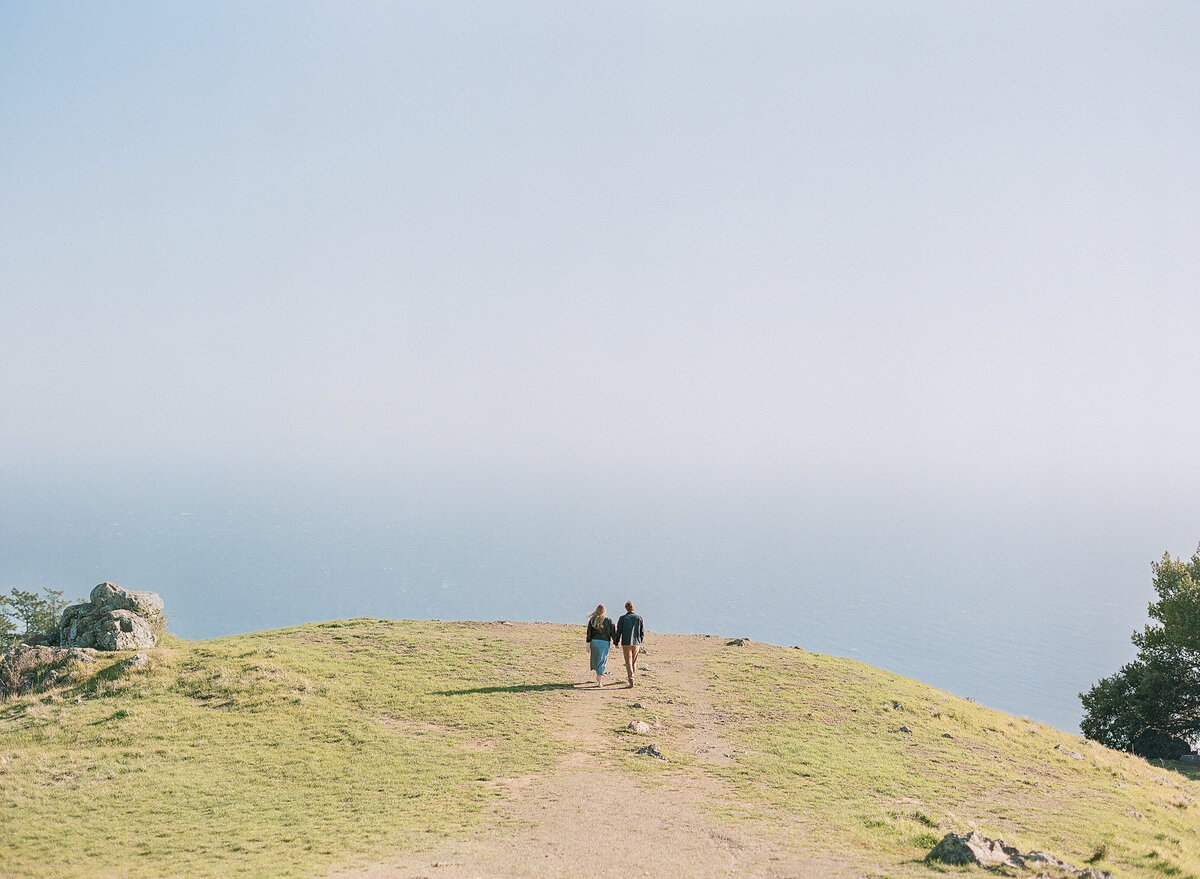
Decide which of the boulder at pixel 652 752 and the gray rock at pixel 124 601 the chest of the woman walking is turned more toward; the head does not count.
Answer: the gray rock

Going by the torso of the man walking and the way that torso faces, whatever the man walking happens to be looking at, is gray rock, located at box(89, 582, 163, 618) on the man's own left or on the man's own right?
on the man's own left

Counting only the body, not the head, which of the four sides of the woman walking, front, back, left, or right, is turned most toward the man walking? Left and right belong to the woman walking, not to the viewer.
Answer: right

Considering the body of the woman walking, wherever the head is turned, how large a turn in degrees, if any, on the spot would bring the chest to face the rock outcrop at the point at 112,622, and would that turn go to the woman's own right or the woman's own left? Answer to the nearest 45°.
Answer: approximately 90° to the woman's own left

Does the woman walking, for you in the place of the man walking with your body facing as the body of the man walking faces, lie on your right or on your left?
on your left

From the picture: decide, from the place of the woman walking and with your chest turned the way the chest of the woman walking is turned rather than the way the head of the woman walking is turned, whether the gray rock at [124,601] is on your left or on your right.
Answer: on your left

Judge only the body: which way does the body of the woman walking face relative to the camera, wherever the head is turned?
away from the camera

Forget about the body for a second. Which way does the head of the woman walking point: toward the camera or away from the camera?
away from the camera

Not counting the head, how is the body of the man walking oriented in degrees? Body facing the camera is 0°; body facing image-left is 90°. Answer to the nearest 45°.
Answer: approximately 180°

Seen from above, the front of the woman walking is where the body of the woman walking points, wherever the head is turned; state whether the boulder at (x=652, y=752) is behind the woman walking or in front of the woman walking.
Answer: behind

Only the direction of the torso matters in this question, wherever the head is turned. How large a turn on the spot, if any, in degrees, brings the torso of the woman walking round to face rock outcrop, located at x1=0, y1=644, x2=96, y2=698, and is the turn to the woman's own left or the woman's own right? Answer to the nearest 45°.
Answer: approximately 90° to the woman's own left

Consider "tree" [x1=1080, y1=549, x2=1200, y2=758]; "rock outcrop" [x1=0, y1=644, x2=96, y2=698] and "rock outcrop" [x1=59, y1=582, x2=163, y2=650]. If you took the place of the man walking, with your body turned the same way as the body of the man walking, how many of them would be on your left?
2
